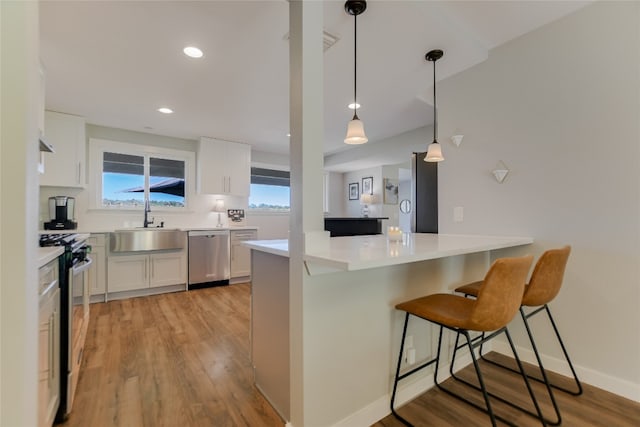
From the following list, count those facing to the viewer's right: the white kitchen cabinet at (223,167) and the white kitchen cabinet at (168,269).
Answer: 0

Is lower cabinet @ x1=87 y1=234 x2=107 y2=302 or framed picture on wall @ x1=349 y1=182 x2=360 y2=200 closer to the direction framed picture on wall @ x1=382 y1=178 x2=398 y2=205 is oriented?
the lower cabinet

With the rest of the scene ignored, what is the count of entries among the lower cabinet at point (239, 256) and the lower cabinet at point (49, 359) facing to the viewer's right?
1

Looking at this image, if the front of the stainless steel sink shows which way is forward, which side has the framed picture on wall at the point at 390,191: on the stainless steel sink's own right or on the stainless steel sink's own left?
on the stainless steel sink's own left

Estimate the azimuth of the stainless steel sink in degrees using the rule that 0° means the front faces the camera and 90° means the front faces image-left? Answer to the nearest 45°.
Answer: approximately 0°

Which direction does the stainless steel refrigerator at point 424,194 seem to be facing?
to the viewer's left

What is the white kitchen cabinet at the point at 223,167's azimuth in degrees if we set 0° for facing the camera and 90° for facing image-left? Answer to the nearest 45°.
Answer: approximately 0°

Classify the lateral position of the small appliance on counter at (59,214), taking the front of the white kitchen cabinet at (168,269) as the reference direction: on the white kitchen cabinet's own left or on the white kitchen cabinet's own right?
on the white kitchen cabinet's own right

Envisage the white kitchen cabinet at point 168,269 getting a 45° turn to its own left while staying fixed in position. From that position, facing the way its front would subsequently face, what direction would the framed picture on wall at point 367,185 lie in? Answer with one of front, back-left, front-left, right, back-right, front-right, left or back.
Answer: front-left

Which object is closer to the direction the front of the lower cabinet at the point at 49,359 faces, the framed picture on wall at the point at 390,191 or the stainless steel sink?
the framed picture on wall

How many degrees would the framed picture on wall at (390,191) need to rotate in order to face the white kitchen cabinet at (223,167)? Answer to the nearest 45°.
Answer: approximately 45° to its right

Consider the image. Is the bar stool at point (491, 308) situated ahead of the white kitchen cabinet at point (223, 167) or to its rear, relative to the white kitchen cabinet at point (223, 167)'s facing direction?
ahead

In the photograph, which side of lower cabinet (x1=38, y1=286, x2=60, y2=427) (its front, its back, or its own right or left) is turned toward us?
right
